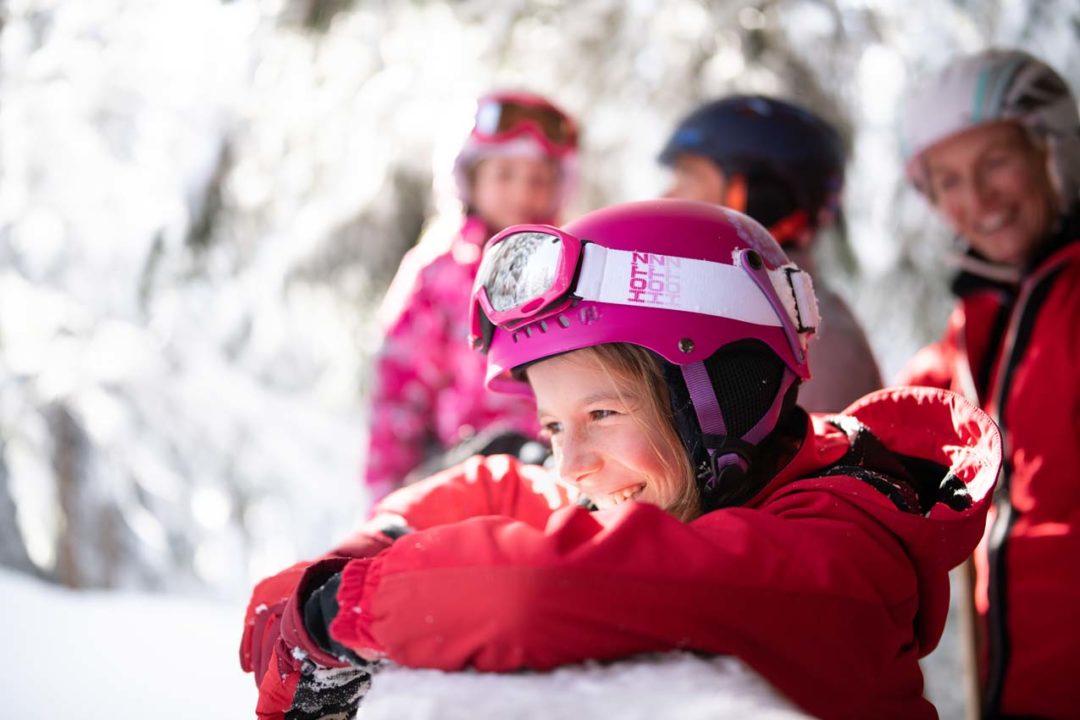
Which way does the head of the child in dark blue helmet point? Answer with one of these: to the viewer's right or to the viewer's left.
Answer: to the viewer's left

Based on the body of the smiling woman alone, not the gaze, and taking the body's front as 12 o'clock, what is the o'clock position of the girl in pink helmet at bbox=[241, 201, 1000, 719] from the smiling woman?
The girl in pink helmet is roughly at 11 o'clock from the smiling woman.

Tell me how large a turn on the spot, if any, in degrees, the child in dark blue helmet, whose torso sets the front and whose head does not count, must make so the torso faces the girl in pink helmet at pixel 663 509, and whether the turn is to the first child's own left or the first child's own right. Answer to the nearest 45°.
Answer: approximately 90° to the first child's own left

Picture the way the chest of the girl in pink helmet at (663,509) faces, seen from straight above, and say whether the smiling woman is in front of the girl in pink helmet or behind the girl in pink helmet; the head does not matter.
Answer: behind

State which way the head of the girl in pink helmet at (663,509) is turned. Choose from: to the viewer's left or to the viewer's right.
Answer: to the viewer's left

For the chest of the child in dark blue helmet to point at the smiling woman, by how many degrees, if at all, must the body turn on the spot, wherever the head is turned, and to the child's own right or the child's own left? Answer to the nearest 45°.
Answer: approximately 180°

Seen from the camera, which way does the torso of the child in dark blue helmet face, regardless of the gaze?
to the viewer's left

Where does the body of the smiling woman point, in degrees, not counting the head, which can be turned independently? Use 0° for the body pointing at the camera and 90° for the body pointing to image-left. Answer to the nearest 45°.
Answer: approximately 45°
